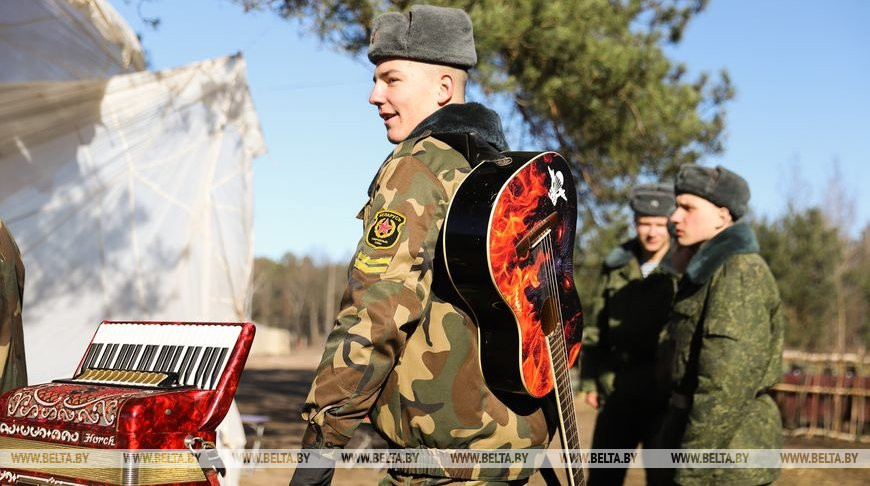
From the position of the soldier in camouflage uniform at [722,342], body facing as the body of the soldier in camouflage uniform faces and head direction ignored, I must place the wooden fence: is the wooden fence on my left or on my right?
on my right

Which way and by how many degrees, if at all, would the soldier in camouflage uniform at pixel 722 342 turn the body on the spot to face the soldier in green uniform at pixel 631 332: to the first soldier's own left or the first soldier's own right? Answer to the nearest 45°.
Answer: approximately 90° to the first soldier's own right

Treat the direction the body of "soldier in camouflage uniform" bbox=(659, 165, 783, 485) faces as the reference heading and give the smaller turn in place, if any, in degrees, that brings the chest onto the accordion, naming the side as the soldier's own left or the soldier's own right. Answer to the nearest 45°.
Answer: approximately 45° to the soldier's own left

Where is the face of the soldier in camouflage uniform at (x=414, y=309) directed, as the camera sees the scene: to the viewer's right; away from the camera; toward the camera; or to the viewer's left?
to the viewer's left

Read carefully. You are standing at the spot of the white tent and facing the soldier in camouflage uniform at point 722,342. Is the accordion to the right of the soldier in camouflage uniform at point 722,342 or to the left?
right

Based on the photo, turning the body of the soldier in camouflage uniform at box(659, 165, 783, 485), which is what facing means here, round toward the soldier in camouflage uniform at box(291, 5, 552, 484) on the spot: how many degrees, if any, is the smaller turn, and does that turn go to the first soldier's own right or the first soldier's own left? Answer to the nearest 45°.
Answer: approximately 45° to the first soldier's own left

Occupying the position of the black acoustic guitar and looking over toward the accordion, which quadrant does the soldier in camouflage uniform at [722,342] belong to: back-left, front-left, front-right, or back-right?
back-right

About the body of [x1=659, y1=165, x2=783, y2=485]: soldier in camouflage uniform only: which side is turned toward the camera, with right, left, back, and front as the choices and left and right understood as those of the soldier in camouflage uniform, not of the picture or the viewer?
left

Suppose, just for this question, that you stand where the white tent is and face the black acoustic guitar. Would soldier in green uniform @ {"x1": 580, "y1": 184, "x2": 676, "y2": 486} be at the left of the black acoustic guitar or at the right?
left

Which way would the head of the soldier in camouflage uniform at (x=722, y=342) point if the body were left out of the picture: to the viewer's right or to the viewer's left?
to the viewer's left
